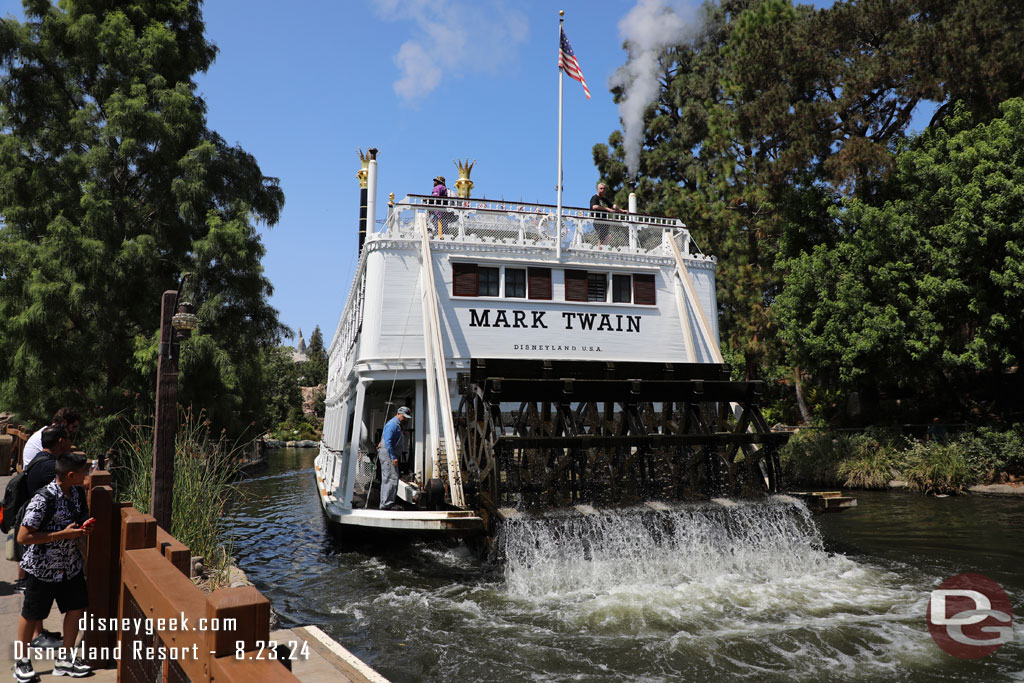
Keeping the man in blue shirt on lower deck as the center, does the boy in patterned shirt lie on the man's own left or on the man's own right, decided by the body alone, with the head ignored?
on the man's own right

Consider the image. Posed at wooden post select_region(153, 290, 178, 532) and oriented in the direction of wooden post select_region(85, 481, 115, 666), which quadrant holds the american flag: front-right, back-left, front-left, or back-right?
back-left

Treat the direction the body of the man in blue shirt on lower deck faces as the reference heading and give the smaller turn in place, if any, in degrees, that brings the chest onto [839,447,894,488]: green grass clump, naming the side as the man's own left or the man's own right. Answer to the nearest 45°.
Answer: approximately 45° to the man's own left

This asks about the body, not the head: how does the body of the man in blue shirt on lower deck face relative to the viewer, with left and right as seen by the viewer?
facing to the right of the viewer

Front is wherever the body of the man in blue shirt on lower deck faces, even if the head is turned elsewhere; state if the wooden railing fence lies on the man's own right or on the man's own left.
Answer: on the man's own right

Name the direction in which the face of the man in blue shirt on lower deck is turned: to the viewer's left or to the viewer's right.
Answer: to the viewer's right

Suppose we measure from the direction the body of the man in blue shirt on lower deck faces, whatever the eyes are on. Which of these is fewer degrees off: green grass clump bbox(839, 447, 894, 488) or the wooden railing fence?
the green grass clump

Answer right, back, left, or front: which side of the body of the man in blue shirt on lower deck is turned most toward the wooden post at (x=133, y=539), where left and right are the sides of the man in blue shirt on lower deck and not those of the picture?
right
